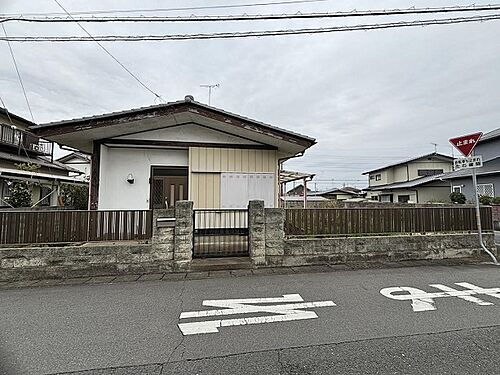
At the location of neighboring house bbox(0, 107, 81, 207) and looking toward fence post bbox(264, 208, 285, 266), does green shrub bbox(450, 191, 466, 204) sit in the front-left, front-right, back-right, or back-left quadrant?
front-left

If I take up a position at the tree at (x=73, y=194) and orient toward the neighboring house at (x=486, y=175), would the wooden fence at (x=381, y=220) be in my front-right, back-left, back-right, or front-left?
front-right

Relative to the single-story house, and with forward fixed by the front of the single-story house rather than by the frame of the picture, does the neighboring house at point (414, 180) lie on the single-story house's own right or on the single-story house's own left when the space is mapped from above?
on the single-story house's own left

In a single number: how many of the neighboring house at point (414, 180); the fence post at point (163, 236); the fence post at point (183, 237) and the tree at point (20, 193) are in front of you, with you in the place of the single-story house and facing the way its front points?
2

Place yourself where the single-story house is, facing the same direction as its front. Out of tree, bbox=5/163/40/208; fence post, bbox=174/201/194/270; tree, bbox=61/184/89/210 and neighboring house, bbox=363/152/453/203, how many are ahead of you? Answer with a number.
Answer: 1

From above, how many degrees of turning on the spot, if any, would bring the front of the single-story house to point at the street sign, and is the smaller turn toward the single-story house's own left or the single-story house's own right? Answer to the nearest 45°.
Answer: approximately 45° to the single-story house's own left

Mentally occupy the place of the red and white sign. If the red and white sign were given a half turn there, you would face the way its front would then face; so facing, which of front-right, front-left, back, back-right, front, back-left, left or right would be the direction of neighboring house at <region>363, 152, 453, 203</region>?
front-left

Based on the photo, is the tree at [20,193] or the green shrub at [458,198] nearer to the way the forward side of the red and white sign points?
the tree

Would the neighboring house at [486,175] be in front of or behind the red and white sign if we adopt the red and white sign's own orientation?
behind

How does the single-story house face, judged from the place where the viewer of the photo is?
facing the viewer

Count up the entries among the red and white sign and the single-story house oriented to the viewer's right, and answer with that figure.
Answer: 0

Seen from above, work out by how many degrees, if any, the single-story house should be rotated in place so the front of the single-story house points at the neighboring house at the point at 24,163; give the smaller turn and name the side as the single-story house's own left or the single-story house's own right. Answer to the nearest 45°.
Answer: approximately 135° to the single-story house's own right

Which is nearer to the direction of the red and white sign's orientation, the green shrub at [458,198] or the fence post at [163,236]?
the fence post
